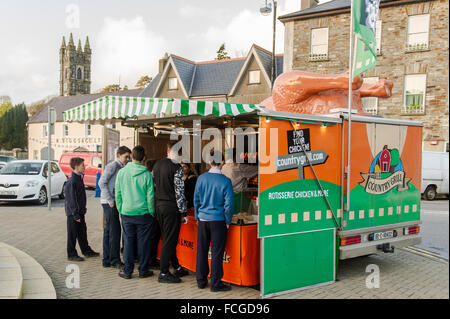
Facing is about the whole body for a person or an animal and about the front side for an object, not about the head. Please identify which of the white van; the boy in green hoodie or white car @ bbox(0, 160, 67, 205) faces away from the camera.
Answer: the boy in green hoodie

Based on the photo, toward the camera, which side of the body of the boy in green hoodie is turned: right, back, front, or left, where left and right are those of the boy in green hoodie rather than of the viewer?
back

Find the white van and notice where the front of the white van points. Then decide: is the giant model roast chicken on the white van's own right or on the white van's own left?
on the white van's own right

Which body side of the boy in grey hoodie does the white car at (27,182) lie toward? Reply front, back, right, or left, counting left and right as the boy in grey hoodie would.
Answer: left

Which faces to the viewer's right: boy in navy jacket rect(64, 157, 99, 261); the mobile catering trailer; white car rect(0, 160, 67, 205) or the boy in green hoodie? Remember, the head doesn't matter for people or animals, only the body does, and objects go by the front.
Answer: the boy in navy jacket

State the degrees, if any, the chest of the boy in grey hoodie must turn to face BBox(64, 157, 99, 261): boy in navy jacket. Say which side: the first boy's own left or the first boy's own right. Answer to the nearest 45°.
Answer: approximately 135° to the first boy's own left

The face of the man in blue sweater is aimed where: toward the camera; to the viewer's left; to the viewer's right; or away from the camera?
away from the camera

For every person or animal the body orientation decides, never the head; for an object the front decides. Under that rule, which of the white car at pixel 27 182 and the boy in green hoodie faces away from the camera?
the boy in green hoodie

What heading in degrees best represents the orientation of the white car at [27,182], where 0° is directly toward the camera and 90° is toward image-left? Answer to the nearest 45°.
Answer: approximately 45°

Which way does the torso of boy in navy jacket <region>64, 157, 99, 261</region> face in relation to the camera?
to the viewer's right

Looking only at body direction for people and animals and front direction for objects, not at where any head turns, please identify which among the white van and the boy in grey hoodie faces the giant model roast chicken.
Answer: the boy in grey hoodie

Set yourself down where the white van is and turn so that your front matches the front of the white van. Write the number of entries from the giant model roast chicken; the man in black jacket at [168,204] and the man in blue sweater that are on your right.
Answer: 3
